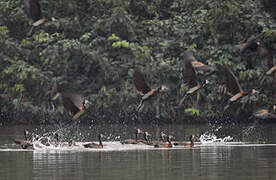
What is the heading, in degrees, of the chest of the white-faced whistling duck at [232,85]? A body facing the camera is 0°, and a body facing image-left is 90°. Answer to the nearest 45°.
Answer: approximately 270°
